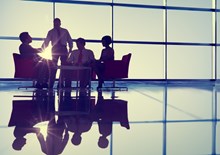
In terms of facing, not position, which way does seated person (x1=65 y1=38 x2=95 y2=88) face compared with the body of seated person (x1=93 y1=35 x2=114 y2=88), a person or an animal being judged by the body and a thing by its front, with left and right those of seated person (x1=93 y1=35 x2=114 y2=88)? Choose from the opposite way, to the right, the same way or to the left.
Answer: to the left

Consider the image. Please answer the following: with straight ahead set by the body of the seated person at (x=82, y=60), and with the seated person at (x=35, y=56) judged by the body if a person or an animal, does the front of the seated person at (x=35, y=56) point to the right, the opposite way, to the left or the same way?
to the left

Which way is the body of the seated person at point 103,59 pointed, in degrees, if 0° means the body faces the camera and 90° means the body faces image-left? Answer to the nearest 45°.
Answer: approximately 90°

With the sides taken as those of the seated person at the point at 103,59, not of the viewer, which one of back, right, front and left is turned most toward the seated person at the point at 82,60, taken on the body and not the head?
front

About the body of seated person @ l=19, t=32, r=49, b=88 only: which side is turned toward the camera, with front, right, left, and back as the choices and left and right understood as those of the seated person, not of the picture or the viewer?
right

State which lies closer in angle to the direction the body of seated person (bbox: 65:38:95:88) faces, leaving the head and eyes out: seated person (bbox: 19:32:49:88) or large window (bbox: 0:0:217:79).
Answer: the seated person

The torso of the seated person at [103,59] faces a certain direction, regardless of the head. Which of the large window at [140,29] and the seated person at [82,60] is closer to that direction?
the seated person

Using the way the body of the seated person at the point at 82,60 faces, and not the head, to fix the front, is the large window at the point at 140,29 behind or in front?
behind

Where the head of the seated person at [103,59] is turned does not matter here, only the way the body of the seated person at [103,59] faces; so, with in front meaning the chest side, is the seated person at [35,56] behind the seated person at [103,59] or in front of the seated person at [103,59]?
in front

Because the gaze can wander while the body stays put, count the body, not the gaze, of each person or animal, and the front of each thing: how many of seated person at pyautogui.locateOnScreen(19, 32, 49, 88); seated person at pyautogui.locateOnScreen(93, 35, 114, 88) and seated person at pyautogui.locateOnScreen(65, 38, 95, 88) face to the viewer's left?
1

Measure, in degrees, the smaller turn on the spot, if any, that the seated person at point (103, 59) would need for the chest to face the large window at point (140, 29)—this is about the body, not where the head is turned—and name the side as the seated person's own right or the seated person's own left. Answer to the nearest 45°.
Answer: approximately 135° to the seated person's own right

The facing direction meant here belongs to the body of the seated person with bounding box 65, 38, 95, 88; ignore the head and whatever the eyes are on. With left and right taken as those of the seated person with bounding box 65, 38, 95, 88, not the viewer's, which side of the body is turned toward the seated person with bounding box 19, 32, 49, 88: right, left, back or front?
right
